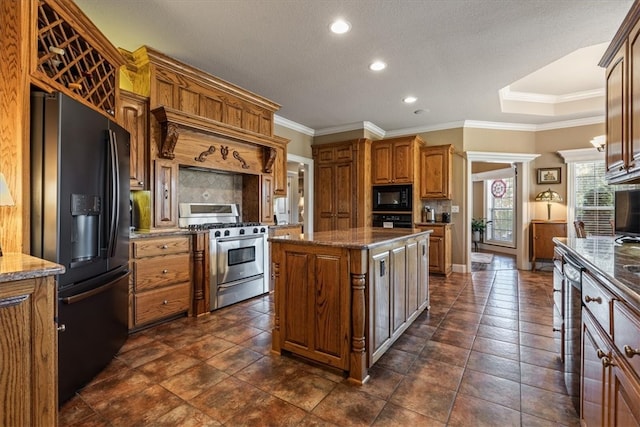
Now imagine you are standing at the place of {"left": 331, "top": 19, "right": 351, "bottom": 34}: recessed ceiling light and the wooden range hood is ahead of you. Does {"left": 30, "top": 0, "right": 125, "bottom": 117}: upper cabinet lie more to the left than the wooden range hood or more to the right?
left

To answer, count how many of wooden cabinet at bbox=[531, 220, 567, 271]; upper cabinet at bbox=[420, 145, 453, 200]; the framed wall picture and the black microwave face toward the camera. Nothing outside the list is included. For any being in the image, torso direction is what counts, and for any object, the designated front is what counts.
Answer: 4

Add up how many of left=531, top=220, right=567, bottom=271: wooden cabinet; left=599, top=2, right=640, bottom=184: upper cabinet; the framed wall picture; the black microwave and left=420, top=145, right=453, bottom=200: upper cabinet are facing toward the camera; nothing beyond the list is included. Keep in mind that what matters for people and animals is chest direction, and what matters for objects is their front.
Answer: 4

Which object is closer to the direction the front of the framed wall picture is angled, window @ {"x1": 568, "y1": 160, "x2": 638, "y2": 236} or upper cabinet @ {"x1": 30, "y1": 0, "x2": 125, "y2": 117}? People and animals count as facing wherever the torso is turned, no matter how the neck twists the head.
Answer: the upper cabinet

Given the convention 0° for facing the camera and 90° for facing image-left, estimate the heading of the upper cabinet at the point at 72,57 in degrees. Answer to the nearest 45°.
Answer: approximately 315°

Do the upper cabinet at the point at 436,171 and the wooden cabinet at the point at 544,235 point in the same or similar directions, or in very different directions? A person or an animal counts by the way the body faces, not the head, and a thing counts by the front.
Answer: same or similar directions

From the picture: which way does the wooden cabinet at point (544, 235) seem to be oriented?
toward the camera

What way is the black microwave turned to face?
toward the camera

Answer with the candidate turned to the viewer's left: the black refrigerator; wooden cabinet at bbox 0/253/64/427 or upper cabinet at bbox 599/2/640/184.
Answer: the upper cabinet

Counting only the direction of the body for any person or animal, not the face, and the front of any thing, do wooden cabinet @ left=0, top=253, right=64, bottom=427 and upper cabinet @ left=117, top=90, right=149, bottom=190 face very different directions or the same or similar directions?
same or similar directions

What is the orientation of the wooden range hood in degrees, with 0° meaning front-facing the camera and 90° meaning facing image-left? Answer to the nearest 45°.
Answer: approximately 315°

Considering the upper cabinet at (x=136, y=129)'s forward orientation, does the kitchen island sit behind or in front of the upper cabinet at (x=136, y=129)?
in front

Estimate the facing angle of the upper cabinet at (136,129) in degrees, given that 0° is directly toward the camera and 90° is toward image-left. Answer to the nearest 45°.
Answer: approximately 315°

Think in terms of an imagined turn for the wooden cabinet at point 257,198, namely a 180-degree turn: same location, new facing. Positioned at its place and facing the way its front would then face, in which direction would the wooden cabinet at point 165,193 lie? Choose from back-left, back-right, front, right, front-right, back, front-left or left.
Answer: left

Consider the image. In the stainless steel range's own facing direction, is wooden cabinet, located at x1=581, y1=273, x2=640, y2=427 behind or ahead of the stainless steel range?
ahead

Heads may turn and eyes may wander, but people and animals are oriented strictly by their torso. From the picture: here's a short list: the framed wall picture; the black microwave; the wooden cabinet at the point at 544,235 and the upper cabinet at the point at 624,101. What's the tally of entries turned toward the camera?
3
